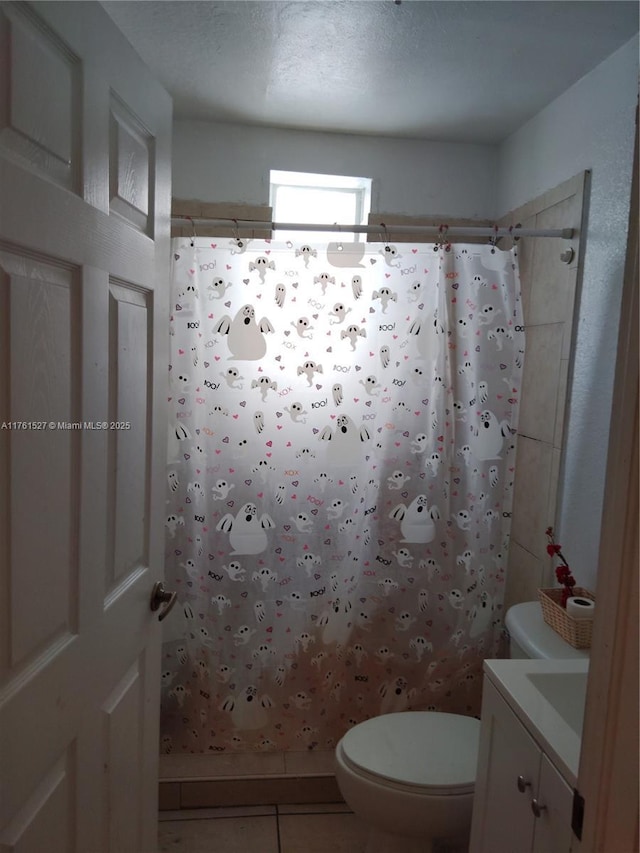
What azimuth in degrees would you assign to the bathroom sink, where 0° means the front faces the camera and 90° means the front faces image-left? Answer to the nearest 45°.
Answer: approximately 90°

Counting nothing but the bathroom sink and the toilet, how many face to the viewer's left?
2

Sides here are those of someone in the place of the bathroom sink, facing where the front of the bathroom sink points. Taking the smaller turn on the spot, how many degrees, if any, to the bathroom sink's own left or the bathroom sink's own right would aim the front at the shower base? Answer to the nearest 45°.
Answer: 0° — it already faces it

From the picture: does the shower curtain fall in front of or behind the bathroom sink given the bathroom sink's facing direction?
in front

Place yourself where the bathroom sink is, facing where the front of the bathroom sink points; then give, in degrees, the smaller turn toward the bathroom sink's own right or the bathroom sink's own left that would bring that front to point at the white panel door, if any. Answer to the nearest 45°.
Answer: approximately 45° to the bathroom sink's own left

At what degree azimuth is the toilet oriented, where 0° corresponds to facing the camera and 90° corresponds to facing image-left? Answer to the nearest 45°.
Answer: approximately 90°

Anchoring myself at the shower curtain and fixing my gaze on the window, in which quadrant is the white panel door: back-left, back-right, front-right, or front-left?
back-left
